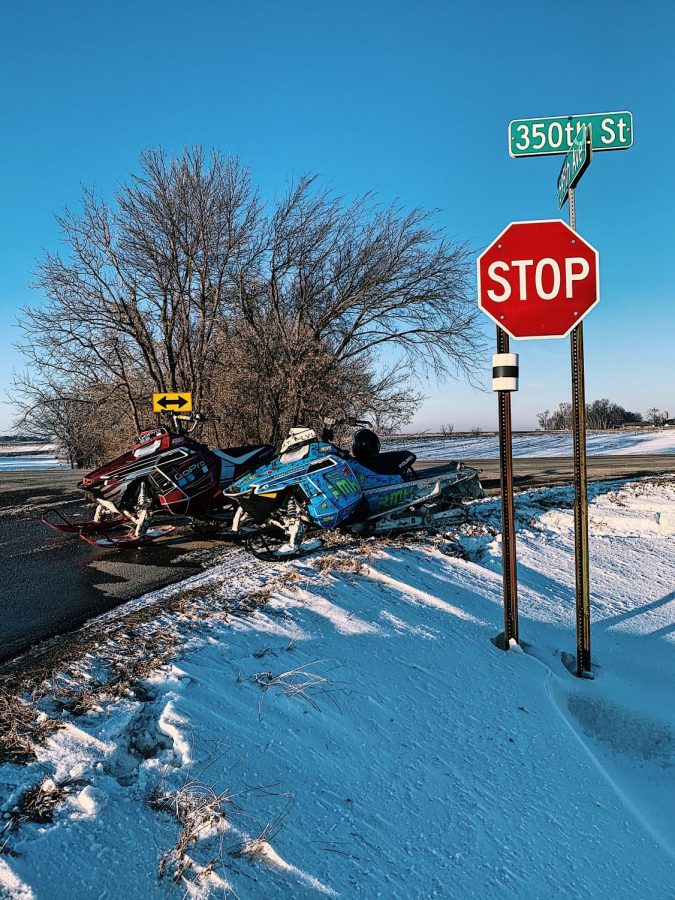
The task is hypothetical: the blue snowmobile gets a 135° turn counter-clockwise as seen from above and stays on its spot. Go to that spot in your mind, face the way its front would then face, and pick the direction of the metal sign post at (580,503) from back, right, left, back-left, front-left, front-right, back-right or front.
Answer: front-right

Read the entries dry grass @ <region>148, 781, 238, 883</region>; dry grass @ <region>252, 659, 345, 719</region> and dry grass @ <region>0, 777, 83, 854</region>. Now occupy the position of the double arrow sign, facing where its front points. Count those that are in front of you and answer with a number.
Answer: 3

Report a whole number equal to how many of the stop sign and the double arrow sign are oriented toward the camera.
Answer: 2

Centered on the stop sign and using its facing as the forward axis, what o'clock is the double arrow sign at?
The double arrow sign is roughly at 4 o'clock from the stop sign.

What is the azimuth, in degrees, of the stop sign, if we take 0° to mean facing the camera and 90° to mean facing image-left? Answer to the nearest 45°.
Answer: approximately 0°

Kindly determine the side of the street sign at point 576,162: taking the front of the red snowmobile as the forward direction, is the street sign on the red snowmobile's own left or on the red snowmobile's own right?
on the red snowmobile's own left

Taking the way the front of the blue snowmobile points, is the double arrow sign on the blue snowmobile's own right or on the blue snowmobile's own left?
on the blue snowmobile's own right

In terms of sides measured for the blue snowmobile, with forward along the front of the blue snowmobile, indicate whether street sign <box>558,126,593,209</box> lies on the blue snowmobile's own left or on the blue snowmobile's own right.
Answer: on the blue snowmobile's own left

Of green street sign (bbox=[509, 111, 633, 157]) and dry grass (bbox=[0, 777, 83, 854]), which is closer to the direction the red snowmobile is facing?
the dry grass

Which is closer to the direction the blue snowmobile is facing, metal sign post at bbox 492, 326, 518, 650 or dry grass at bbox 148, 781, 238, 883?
the dry grass
